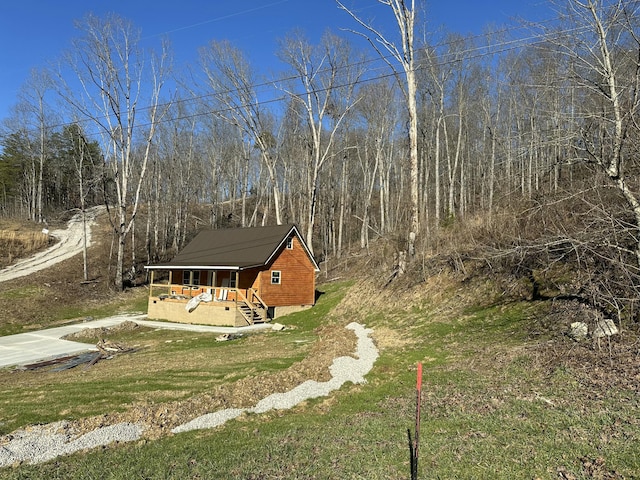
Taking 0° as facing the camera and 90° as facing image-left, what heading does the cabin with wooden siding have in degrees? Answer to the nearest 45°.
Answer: approximately 45°
